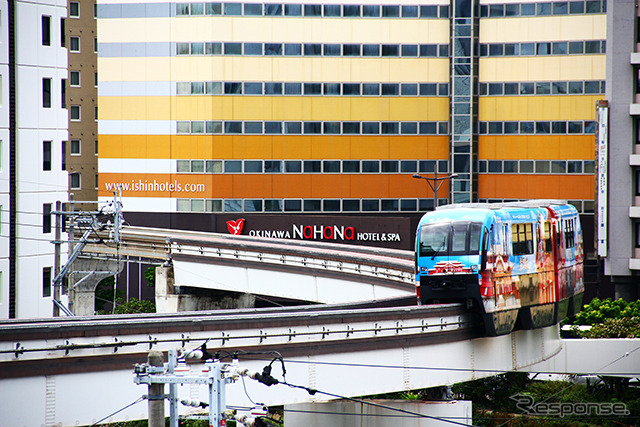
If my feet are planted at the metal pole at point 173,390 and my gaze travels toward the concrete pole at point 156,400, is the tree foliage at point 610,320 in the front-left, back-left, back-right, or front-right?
back-right

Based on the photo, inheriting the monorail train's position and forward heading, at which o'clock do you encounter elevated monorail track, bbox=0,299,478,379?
The elevated monorail track is roughly at 12 o'clock from the monorail train.

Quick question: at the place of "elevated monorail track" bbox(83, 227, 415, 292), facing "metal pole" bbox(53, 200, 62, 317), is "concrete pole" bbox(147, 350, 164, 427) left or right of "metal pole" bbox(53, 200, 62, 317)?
left

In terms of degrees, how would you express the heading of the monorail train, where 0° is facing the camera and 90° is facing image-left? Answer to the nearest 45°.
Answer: approximately 45°

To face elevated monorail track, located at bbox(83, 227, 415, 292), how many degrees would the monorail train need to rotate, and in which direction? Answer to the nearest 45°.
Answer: approximately 90° to its right

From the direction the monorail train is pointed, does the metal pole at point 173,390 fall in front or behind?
in front

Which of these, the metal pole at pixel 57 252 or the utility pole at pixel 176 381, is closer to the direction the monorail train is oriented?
the utility pole

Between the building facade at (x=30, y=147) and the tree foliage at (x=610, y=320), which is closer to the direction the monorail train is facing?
the building facade

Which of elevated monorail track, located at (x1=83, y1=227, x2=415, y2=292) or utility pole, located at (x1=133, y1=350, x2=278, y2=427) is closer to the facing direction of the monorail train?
the utility pole

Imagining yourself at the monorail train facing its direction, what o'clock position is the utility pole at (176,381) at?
The utility pole is roughly at 11 o'clock from the monorail train.

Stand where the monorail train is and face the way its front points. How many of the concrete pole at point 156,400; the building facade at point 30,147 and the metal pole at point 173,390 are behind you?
0

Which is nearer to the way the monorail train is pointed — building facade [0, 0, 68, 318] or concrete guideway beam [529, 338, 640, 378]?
the building facade

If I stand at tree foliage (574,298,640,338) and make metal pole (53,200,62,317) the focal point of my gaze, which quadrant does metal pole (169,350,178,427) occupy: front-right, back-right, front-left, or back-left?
front-left

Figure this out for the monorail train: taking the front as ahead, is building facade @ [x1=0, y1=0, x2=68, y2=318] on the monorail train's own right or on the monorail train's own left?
on the monorail train's own right

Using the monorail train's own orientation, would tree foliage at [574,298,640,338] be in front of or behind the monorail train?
behind

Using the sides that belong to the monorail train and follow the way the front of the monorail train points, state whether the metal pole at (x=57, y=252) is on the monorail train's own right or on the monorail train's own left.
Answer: on the monorail train's own right

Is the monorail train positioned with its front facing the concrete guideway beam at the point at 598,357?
no
